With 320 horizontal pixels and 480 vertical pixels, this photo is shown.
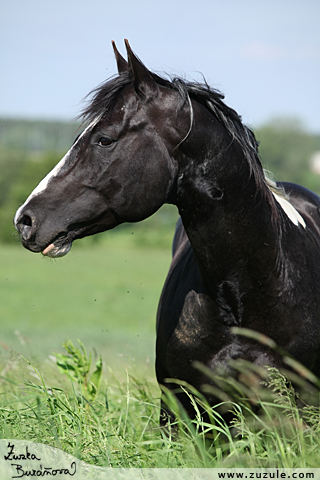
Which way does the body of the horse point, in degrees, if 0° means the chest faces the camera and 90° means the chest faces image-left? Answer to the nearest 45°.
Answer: approximately 45°
